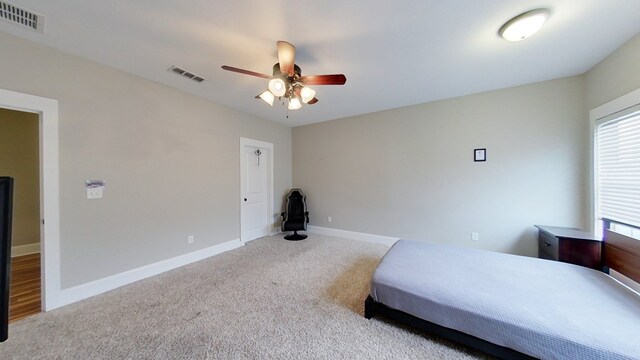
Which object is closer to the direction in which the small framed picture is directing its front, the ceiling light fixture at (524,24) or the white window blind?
the ceiling light fixture

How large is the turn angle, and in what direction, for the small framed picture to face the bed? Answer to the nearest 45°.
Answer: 0° — it already faces it

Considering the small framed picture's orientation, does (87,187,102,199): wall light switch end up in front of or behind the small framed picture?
in front

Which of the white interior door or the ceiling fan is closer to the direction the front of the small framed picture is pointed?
the ceiling fan

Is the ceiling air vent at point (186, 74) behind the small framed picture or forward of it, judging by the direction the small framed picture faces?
forward

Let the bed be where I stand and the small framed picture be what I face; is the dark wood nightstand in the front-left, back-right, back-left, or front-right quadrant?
front-right

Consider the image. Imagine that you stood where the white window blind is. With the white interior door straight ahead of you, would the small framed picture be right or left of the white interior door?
right

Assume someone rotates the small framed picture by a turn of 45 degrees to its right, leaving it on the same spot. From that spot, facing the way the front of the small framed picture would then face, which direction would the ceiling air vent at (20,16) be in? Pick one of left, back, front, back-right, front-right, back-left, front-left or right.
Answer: front

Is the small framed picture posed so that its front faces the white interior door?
no

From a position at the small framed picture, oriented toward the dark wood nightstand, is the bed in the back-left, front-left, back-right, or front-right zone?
front-right

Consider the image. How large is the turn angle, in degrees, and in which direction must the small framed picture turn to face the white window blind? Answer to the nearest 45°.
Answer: approximately 90° to its left

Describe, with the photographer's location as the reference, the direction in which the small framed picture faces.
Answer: facing the viewer

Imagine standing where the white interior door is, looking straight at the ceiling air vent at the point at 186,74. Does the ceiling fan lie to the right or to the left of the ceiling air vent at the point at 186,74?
left
